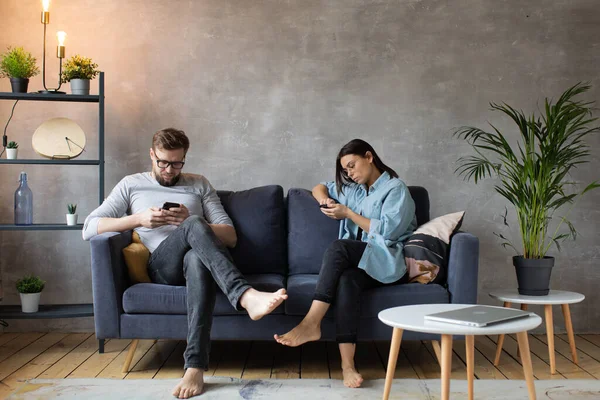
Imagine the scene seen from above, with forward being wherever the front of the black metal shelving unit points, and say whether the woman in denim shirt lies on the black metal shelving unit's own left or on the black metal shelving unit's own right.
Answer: on the black metal shelving unit's own left

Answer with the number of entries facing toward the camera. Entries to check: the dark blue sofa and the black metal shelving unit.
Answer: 2

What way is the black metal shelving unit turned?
toward the camera

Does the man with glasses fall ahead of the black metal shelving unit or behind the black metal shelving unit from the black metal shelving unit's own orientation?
ahead

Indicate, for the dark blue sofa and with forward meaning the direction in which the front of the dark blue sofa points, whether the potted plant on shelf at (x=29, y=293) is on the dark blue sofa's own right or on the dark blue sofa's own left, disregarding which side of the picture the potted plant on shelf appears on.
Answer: on the dark blue sofa's own right

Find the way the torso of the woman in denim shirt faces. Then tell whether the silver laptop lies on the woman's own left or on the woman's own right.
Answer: on the woman's own left

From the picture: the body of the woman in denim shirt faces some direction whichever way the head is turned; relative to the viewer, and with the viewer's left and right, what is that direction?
facing the viewer and to the left of the viewer

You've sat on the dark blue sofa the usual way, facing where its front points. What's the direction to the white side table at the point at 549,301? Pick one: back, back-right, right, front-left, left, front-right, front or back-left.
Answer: left
